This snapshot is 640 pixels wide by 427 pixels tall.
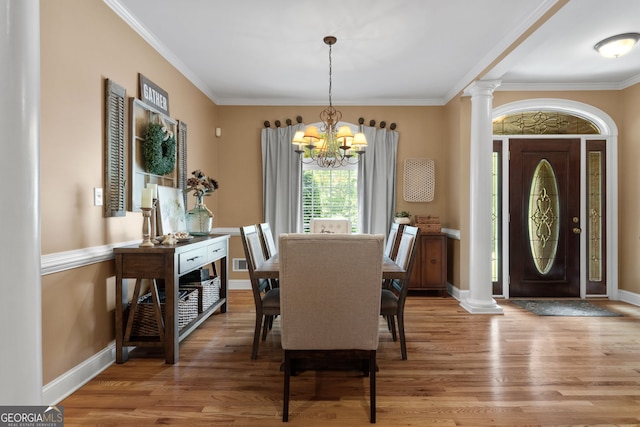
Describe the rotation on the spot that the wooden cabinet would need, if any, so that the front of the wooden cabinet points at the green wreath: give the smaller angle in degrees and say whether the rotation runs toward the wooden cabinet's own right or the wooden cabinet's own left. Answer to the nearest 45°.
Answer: approximately 45° to the wooden cabinet's own right

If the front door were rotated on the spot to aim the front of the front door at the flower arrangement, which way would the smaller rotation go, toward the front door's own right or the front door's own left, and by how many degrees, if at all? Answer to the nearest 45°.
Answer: approximately 45° to the front door's own right

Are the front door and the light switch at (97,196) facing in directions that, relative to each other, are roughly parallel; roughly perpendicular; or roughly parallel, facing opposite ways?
roughly perpendicular

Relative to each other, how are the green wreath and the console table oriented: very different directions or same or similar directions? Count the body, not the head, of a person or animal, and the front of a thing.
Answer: same or similar directions

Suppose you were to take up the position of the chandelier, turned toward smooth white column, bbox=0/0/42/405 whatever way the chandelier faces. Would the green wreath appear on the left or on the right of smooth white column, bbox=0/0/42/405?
right

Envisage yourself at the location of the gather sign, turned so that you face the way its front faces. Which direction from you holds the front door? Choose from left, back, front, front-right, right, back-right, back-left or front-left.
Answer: front-left

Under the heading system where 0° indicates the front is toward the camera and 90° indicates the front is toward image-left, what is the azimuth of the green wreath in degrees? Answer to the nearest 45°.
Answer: approximately 315°

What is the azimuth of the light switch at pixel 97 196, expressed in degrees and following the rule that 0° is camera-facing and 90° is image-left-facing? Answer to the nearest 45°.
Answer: approximately 315°

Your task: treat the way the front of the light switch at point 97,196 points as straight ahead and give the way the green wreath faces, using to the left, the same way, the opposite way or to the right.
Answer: the same way

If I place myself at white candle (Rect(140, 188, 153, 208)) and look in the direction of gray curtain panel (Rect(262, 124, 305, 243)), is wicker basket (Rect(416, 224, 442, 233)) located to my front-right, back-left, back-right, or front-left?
front-right

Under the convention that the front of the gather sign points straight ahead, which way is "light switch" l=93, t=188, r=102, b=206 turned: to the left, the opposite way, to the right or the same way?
the same way

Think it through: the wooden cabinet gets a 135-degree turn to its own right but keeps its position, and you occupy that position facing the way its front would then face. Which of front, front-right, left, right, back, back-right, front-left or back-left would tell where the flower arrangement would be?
left

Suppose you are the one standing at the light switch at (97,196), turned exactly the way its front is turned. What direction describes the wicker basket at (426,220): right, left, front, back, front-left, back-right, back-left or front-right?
front-left

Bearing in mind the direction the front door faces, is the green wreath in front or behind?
in front

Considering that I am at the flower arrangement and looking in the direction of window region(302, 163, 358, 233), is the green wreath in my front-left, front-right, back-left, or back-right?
back-right

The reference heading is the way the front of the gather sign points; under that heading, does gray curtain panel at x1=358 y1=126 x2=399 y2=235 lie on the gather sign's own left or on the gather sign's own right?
on the gather sign's own left

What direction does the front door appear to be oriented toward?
toward the camera

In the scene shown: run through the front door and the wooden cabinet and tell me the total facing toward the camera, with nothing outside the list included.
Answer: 2

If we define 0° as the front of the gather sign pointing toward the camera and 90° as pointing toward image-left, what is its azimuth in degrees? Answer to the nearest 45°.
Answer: approximately 315°

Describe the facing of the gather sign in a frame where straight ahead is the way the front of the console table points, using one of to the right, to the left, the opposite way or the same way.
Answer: the same way
